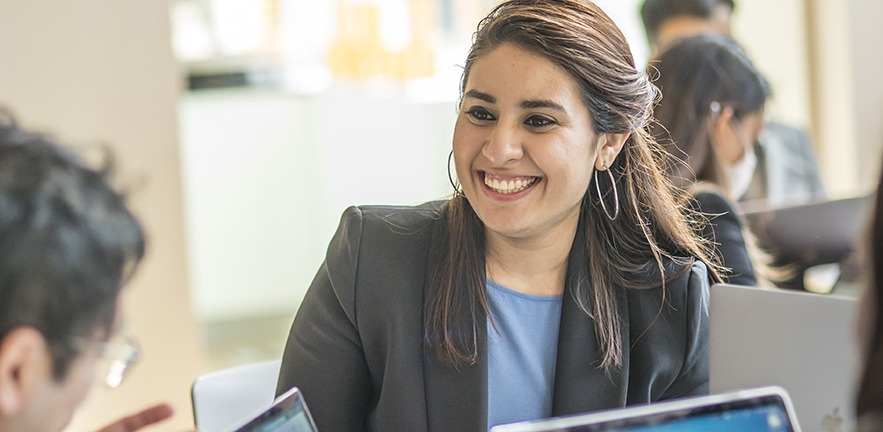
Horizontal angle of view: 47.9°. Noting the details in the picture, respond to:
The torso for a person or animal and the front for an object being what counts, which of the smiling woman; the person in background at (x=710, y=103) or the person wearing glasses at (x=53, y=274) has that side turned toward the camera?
the smiling woman

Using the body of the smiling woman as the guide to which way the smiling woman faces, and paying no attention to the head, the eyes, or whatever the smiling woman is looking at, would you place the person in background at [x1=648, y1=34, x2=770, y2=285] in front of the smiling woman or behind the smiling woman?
behind

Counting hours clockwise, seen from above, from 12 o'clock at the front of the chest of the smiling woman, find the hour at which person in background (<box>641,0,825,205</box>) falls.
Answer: The person in background is roughly at 7 o'clock from the smiling woman.

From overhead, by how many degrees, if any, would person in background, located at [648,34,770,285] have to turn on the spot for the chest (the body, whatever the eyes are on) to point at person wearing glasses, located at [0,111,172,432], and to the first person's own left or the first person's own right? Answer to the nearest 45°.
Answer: approximately 135° to the first person's own right

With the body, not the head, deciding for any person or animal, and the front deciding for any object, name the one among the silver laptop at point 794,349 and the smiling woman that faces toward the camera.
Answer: the smiling woman

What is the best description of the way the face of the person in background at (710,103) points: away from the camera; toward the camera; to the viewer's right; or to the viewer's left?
to the viewer's right

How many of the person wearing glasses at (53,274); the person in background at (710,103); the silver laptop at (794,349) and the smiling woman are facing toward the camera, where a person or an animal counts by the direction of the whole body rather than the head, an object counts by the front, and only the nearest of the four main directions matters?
1

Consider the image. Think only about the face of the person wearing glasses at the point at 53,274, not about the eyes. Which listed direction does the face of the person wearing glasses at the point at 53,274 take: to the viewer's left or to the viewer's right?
to the viewer's right

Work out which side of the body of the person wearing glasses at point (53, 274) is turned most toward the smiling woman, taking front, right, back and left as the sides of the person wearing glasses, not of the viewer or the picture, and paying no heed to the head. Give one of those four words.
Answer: front

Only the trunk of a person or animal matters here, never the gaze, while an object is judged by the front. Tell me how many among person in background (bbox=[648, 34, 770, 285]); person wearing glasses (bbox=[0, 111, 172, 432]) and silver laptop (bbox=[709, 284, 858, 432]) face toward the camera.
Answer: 0

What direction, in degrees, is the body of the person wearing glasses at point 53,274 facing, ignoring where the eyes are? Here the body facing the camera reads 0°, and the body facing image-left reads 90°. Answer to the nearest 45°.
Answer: approximately 225°

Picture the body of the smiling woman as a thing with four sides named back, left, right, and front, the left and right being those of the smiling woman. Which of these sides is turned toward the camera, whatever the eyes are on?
front

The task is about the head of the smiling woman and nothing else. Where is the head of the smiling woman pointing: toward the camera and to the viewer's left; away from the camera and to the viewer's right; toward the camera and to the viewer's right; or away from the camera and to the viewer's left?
toward the camera and to the viewer's left

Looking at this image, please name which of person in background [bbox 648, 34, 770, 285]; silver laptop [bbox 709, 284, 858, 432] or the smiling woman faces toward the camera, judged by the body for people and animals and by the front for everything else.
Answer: the smiling woman

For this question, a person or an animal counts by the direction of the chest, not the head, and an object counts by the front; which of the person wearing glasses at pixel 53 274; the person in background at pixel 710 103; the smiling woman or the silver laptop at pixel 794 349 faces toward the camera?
the smiling woman
